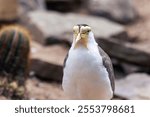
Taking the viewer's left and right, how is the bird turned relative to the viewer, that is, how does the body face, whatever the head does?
facing the viewer

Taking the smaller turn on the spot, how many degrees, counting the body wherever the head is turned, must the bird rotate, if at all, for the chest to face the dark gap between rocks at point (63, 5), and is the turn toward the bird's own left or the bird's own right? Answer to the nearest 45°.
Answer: approximately 180°

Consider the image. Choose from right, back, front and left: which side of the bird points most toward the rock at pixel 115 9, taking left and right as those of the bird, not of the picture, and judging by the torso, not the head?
back

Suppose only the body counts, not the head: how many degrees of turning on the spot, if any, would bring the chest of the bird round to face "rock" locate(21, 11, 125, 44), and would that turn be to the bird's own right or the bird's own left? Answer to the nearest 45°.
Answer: approximately 180°

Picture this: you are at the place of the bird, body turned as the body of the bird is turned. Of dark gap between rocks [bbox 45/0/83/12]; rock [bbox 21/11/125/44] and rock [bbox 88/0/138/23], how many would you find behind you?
3

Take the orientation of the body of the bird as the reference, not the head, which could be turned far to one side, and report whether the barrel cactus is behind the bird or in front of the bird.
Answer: behind

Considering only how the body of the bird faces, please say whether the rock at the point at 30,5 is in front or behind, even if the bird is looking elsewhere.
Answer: behind

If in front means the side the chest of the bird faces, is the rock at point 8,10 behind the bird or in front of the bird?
behind
